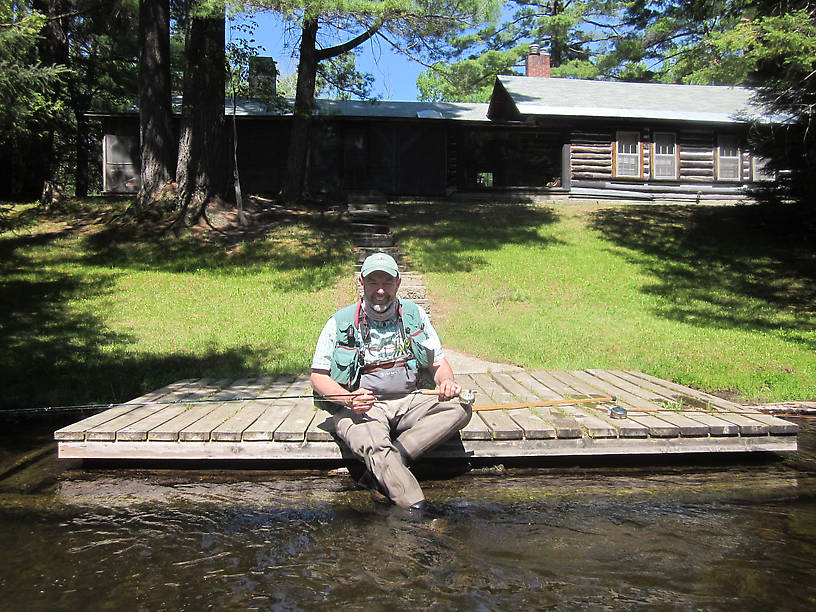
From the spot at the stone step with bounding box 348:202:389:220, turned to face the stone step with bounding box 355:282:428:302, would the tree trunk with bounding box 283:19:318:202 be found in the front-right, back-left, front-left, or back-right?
back-right

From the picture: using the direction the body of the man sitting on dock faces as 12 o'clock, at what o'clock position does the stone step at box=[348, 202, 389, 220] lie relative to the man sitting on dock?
The stone step is roughly at 6 o'clock from the man sitting on dock.

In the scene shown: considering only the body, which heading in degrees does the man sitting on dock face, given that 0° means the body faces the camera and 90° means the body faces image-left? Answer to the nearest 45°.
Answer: approximately 0°

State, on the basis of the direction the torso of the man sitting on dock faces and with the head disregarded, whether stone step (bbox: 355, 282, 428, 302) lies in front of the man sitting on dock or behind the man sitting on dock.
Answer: behind

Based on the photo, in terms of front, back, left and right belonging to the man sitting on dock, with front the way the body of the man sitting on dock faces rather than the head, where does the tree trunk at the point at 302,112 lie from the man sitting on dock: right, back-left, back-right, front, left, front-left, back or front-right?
back

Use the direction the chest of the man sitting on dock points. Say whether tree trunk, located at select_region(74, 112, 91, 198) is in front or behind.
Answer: behind
